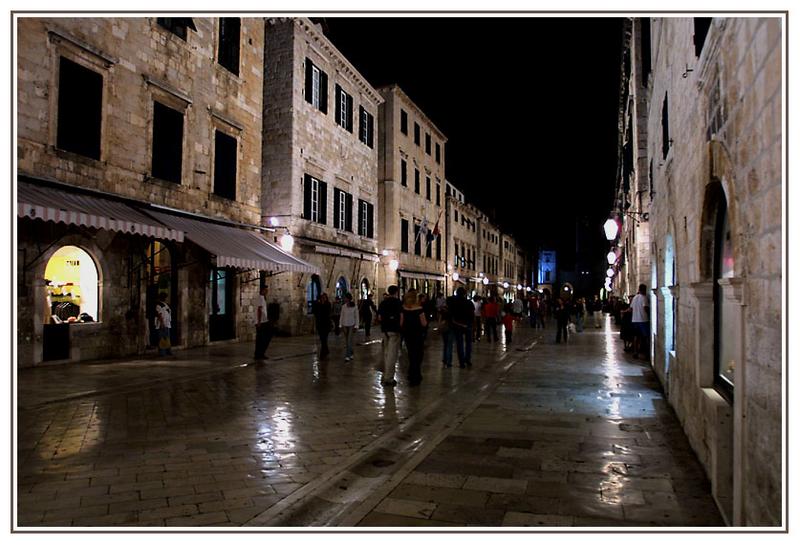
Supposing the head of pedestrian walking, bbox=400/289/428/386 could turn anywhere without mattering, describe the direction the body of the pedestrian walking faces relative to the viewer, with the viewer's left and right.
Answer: facing away from the viewer

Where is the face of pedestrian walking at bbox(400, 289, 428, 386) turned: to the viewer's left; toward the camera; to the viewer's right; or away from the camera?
away from the camera

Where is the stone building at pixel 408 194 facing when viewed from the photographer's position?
facing the viewer and to the right of the viewer

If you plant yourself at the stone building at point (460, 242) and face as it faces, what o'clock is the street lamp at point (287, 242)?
The street lamp is roughly at 2 o'clock from the stone building.

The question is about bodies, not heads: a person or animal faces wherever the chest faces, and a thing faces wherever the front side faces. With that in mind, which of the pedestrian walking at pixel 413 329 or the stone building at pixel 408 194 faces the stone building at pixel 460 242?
the pedestrian walking

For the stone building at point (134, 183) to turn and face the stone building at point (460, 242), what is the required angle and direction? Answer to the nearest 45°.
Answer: approximately 90° to its left

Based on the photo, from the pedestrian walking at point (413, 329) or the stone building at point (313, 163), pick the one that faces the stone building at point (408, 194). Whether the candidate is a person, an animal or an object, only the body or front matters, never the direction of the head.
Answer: the pedestrian walking

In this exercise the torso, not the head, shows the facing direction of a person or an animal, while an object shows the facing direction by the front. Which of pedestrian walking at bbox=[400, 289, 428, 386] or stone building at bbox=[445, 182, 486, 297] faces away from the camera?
the pedestrian walking

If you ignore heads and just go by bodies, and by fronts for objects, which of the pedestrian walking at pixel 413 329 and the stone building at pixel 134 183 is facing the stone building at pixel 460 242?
the pedestrian walking

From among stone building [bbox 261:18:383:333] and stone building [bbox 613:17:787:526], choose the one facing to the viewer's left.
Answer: stone building [bbox 613:17:787:526]

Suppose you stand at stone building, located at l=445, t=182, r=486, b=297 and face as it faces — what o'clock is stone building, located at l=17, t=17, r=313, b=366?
stone building, located at l=17, t=17, r=313, b=366 is roughly at 2 o'clock from stone building, located at l=445, t=182, r=486, b=297.
